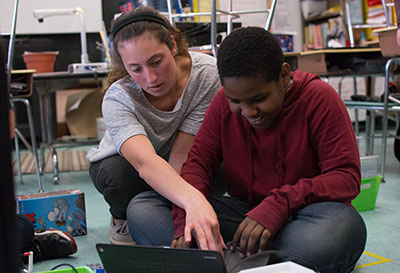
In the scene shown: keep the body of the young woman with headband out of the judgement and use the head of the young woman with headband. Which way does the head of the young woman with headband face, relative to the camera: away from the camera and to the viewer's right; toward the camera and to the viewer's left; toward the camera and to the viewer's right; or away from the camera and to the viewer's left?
toward the camera and to the viewer's right

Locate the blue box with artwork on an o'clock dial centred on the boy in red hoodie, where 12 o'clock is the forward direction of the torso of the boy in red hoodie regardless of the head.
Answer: The blue box with artwork is roughly at 3 o'clock from the boy in red hoodie.

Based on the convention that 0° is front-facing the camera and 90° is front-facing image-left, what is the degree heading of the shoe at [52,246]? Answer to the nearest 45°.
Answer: approximately 270°

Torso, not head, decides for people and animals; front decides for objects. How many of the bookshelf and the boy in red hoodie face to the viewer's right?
0

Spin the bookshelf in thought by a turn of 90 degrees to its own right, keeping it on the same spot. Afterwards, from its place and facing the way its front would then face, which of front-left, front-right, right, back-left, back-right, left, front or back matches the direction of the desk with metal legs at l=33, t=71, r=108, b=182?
front-left

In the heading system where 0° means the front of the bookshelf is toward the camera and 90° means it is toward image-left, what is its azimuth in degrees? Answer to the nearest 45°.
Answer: approximately 0°

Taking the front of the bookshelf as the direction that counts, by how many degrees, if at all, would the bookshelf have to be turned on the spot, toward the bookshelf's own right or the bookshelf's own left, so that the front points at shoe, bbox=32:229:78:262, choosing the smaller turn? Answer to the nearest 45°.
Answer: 0° — it already faces it

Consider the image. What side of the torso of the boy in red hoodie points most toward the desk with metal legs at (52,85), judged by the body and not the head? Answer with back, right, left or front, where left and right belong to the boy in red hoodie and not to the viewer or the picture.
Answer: right

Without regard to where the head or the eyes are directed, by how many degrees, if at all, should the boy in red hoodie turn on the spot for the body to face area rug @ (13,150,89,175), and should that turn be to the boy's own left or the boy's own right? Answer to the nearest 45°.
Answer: approximately 90° to the boy's own right
